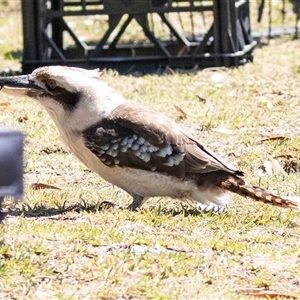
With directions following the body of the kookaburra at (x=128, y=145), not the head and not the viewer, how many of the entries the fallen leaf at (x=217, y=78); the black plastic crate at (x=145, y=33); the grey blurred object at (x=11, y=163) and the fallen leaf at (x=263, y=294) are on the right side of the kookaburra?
2

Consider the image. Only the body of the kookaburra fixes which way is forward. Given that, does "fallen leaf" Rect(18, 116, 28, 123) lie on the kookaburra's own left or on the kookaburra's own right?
on the kookaburra's own right

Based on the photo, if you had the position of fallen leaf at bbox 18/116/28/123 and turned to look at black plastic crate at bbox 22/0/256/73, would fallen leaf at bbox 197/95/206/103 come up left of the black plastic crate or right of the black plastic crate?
right

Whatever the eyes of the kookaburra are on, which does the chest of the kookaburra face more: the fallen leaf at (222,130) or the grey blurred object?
the grey blurred object

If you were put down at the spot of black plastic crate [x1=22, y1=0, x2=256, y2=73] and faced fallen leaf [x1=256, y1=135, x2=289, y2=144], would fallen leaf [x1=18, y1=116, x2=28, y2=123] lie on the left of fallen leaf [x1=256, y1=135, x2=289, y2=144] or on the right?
right

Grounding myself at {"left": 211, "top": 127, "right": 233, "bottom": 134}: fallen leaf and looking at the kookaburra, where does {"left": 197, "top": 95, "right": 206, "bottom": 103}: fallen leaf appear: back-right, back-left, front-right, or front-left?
back-right

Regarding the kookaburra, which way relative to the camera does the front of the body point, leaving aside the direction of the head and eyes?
to the viewer's left

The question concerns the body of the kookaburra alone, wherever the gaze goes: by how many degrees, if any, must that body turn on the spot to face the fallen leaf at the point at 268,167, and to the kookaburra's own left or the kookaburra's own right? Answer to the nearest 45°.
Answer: approximately 135° to the kookaburra's own right

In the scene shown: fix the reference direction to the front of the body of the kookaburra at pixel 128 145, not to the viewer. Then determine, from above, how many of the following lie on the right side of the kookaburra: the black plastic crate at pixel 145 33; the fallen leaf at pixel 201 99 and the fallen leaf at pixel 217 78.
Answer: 3

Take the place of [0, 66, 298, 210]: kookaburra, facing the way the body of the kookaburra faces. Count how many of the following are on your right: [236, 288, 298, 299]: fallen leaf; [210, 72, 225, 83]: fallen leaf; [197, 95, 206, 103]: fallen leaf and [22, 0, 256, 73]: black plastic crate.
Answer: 3

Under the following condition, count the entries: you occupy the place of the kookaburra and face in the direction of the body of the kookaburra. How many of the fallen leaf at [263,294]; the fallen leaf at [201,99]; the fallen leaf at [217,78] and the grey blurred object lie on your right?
2

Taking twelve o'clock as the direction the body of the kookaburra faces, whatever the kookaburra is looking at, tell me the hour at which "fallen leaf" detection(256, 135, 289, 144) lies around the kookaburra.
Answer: The fallen leaf is roughly at 4 o'clock from the kookaburra.

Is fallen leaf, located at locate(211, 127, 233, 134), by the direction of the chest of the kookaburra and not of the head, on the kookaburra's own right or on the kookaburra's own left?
on the kookaburra's own right
